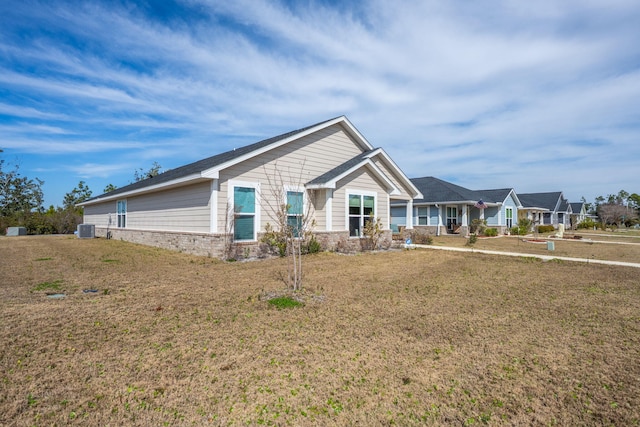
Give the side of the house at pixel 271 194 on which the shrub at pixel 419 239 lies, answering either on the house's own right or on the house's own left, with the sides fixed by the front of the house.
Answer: on the house's own left

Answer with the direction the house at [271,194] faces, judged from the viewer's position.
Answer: facing the viewer and to the right of the viewer

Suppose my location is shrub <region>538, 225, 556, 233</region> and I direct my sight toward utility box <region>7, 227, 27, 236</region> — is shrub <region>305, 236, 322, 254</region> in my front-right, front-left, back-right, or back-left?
front-left

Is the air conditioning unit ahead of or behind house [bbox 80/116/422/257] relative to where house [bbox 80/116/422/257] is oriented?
behind

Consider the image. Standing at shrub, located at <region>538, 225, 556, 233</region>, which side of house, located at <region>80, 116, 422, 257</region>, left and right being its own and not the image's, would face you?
left

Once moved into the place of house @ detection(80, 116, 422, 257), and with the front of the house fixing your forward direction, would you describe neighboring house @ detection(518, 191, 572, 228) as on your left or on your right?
on your left

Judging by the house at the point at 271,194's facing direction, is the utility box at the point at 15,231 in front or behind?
behind

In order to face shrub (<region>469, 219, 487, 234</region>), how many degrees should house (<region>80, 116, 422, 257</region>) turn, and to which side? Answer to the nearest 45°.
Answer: approximately 90° to its left

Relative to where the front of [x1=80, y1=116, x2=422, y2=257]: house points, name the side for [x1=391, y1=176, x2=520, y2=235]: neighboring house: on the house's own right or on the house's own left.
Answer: on the house's own left
